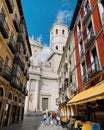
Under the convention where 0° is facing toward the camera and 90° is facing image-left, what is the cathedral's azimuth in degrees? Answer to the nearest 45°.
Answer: approximately 0°

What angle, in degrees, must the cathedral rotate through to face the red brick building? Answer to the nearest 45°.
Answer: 0° — it already faces it
